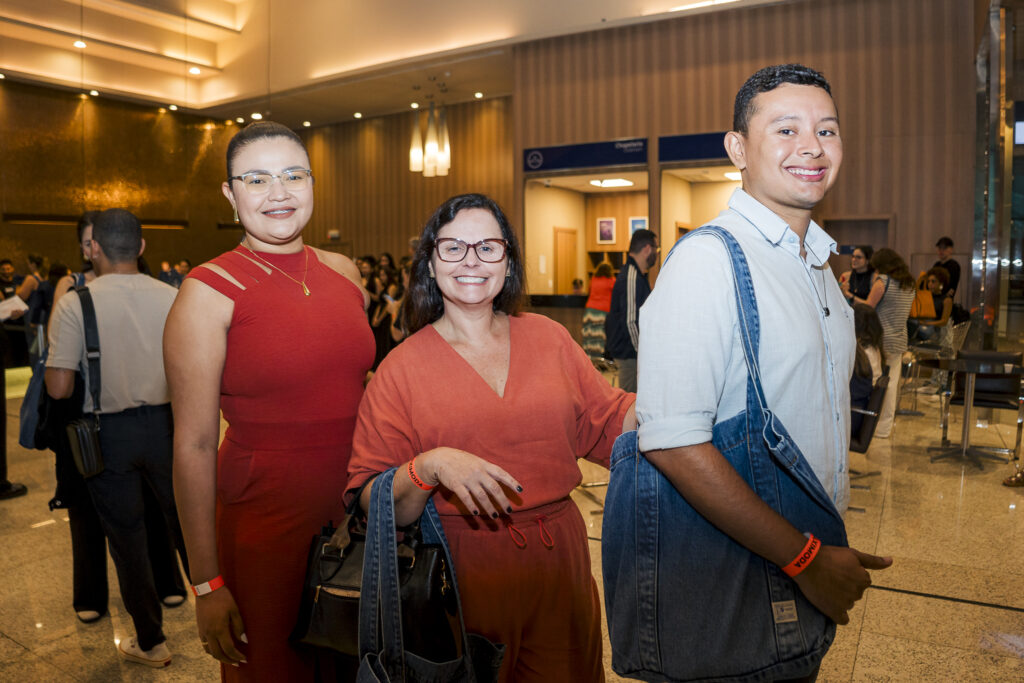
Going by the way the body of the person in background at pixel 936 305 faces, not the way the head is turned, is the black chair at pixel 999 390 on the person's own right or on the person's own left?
on the person's own left

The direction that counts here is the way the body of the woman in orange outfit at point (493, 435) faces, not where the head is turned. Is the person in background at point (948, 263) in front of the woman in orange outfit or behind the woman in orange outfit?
behind

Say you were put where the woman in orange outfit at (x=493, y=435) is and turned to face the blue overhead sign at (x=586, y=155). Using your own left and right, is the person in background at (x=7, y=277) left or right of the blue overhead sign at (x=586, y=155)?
left

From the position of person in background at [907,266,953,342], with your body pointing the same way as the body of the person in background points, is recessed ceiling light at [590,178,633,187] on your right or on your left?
on your right
